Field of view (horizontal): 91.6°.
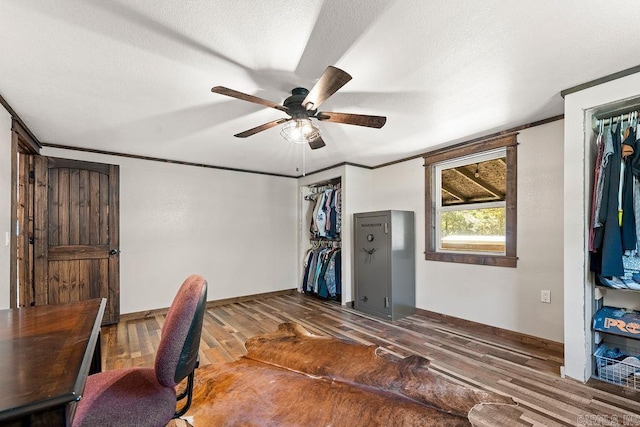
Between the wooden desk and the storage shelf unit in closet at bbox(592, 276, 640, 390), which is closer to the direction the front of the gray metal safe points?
the wooden desk

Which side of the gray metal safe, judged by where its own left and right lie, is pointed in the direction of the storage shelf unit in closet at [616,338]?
left

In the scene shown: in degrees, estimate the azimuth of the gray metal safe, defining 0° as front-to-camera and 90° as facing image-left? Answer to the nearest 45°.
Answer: approximately 45°

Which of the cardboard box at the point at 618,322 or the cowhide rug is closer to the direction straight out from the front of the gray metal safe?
the cowhide rug

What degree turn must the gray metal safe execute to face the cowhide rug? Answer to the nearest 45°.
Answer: approximately 45° to its left

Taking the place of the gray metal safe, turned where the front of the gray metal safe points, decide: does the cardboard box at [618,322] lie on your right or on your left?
on your left

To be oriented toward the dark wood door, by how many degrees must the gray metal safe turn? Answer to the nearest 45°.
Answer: approximately 45° to its right

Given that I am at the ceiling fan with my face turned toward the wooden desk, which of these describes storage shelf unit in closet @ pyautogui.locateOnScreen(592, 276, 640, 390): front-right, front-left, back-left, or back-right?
back-left
